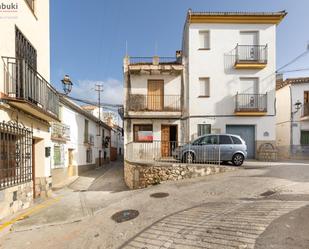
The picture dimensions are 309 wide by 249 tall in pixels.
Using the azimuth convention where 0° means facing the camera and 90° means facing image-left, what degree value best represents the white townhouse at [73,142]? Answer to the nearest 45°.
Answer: approximately 315°

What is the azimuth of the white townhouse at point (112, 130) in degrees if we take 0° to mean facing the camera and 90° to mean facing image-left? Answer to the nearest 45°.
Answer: approximately 315°

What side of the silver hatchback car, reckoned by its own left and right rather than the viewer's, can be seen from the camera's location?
left
